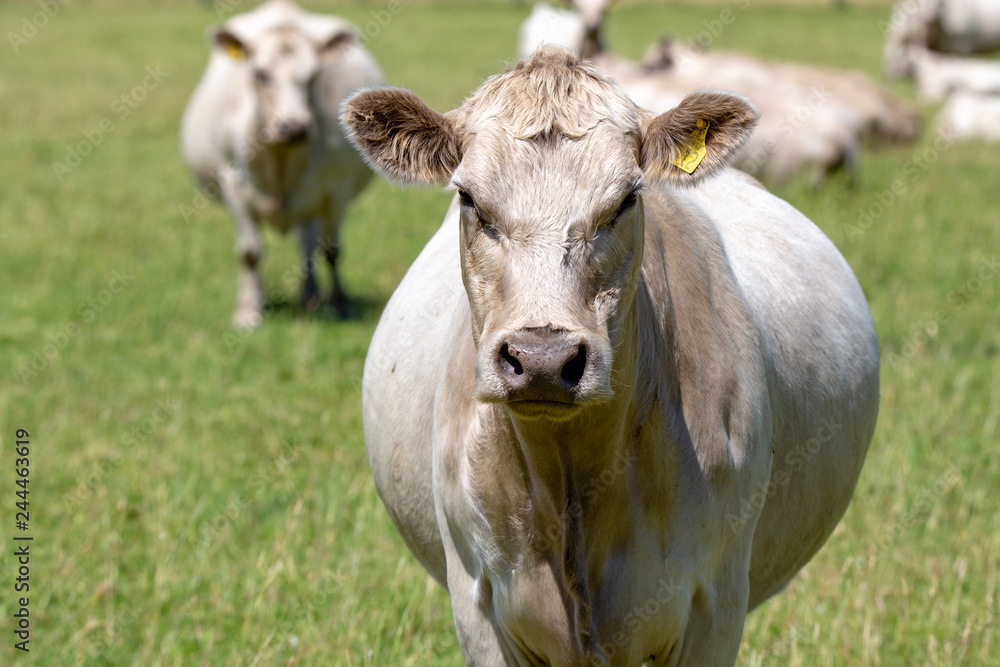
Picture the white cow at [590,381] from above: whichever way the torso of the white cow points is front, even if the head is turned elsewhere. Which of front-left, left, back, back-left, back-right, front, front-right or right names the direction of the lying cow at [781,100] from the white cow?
back

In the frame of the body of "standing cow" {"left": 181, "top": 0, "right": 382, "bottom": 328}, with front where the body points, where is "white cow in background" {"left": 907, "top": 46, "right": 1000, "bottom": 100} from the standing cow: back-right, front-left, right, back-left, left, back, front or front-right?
back-left

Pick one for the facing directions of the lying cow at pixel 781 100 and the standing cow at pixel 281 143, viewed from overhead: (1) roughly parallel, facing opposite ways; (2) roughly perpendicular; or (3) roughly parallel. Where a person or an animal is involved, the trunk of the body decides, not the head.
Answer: roughly perpendicular

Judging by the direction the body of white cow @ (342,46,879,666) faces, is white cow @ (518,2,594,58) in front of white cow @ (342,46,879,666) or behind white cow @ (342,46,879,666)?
behind

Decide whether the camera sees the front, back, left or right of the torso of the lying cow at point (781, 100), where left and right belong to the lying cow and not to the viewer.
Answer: left

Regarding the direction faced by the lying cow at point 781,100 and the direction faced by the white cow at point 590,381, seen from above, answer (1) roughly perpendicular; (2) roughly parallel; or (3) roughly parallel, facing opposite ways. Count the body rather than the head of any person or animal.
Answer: roughly perpendicular

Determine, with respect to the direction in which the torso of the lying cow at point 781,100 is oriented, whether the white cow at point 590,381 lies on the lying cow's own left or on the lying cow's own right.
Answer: on the lying cow's own left

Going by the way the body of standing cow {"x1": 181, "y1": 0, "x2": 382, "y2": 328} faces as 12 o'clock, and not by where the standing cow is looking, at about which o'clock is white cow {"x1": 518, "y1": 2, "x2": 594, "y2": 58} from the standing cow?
The white cow is roughly at 7 o'clock from the standing cow.
